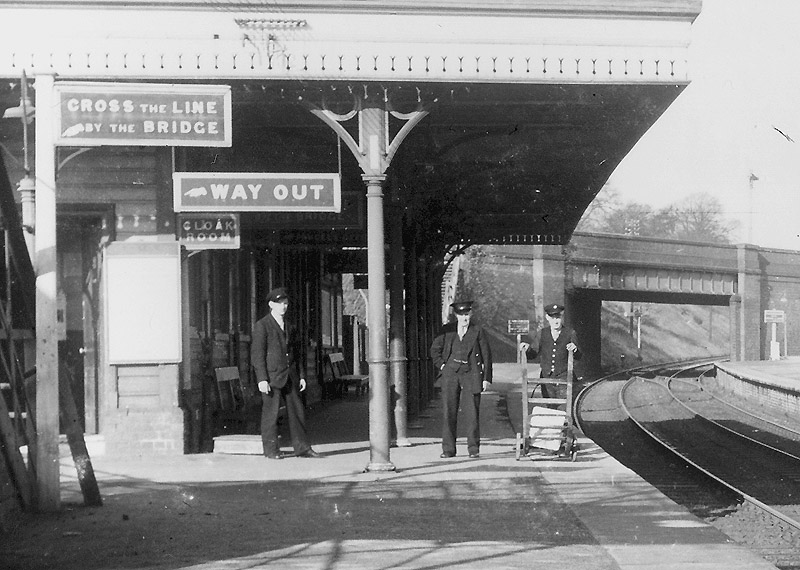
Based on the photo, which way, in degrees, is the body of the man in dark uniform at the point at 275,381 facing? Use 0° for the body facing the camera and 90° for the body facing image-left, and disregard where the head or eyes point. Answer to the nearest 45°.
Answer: approximately 315°

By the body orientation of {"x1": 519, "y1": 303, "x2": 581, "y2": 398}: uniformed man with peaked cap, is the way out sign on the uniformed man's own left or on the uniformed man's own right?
on the uniformed man's own right

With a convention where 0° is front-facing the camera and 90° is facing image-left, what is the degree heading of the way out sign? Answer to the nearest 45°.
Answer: approximately 0°

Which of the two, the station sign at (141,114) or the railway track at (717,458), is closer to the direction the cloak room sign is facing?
the station sign

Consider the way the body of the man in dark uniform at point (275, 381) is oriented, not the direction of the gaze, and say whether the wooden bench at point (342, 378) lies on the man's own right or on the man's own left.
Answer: on the man's own left

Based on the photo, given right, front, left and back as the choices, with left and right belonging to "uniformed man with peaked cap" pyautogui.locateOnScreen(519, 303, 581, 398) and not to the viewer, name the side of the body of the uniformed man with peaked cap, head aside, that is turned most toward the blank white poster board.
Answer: right

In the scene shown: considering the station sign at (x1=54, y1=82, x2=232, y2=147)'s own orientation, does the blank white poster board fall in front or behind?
behind

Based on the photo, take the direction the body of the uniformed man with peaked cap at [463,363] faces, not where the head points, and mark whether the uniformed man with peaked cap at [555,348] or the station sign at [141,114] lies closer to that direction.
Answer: the station sign

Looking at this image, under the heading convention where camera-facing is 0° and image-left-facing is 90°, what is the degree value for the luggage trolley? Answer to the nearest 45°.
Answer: approximately 0°
